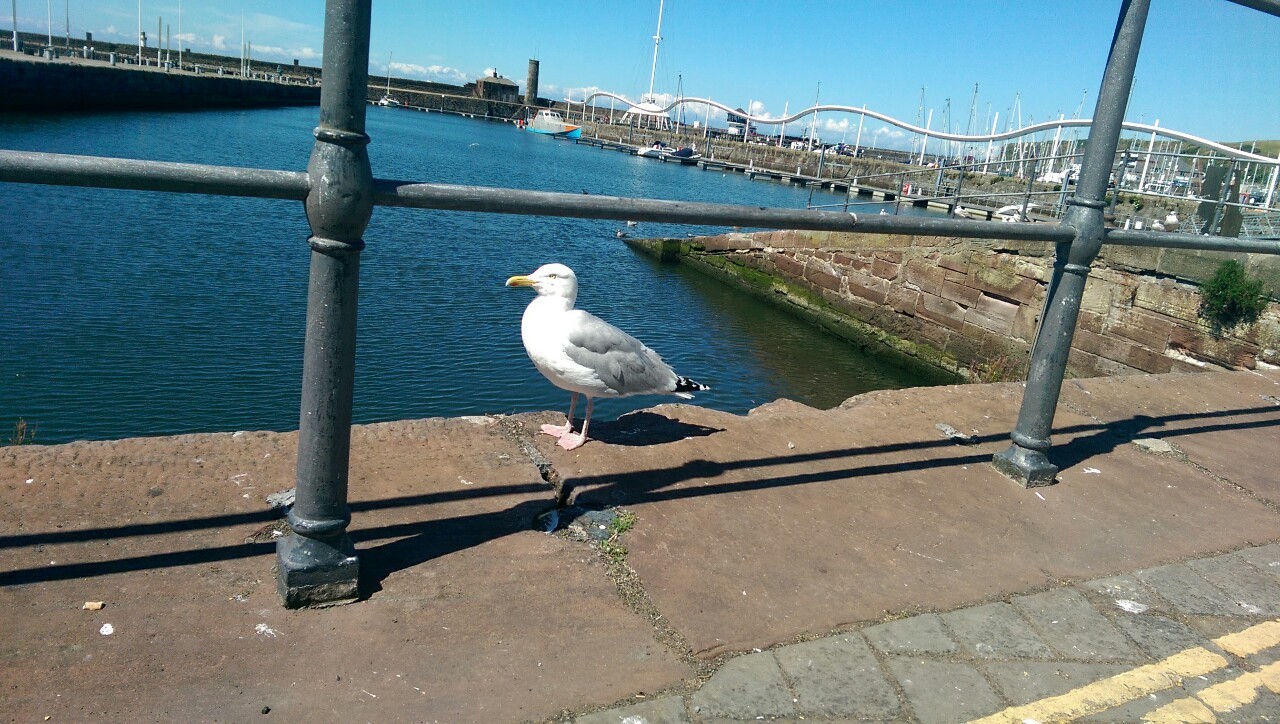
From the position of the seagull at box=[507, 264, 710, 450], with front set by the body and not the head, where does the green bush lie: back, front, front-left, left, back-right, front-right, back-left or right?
back-right

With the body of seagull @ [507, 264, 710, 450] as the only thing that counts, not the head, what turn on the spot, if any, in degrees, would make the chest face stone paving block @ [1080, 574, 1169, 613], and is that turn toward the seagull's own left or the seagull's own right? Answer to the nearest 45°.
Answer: approximately 135° to the seagull's own left

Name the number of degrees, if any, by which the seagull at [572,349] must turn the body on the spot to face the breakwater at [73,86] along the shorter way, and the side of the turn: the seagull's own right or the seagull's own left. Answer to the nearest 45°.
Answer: approximately 45° to the seagull's own right

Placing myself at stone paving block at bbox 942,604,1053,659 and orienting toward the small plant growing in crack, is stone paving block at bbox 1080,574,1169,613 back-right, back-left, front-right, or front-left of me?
back-right

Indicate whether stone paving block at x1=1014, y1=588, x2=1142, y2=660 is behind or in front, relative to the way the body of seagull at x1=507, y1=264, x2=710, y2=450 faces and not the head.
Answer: behind

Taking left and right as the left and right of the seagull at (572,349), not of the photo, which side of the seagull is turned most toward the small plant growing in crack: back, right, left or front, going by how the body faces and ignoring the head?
left

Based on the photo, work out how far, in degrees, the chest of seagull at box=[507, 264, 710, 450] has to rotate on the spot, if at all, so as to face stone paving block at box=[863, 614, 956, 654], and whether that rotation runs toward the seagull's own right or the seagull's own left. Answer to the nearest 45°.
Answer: approximately 135° to the seagull's own left

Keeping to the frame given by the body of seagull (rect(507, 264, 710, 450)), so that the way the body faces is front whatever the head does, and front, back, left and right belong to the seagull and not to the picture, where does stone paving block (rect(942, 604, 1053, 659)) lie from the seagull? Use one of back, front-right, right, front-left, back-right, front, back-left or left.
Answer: back-left

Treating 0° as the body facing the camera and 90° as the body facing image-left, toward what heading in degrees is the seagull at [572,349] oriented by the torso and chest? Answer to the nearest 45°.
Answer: approximately 90°

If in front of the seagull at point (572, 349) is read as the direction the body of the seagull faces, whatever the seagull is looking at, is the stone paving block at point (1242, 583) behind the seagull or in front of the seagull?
behind

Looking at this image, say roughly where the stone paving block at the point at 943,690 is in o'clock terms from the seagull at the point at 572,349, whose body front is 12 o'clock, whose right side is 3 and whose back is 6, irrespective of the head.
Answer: The stone paving block is roughly at 8 o'clock from the seagull.

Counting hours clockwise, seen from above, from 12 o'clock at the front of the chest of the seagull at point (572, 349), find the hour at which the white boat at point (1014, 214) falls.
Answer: The white boat is roughly at 4 o'clock from the seagull.

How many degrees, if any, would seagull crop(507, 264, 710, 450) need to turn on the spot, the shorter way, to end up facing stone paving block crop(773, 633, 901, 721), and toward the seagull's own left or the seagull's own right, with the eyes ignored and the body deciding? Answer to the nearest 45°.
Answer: approximately 135° to the seagull's own left
